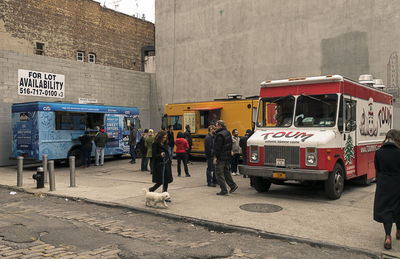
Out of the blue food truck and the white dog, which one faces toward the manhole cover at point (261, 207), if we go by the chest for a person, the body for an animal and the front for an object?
the white dog

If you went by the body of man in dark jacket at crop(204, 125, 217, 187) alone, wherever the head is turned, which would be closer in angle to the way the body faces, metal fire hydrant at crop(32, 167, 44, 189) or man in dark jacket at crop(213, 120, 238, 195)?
the man in dark jacket

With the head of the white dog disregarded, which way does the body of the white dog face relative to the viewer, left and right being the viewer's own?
facing to the right of the viewer

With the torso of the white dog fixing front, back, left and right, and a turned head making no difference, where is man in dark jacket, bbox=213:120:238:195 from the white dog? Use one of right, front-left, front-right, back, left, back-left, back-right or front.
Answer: front-left

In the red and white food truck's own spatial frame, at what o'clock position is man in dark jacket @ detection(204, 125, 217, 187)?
The man in dark jacket is roughly at 2 o'clock from the red and white food truck.
